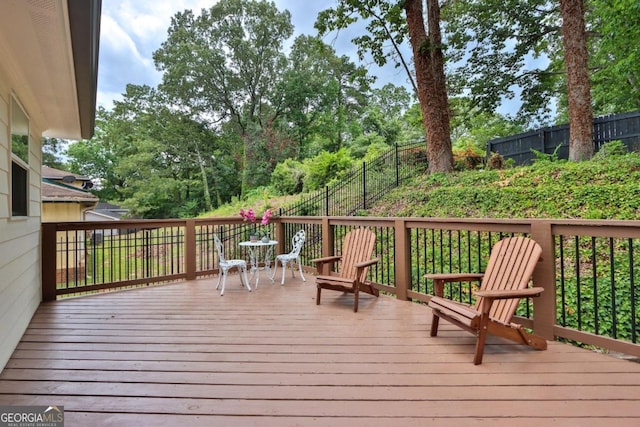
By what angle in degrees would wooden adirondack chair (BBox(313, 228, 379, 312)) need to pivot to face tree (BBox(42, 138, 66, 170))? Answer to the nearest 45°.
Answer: approximately 90° to its right

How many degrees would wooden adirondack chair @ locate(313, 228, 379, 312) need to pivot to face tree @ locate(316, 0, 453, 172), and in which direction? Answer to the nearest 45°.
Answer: approximately 135° to its right

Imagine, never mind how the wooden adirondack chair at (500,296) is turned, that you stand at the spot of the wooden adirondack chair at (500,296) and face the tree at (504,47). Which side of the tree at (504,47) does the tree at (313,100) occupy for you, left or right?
left

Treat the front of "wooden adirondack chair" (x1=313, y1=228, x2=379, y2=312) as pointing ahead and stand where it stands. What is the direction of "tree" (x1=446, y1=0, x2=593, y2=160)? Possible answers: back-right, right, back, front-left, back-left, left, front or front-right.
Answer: back

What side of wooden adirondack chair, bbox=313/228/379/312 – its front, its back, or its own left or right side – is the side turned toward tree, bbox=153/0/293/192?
right

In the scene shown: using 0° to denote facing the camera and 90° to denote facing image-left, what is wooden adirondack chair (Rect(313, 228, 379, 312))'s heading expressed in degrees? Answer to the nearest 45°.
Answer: approximately 45°

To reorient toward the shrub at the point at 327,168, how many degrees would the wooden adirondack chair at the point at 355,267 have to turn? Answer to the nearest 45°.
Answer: approximately 135° to its right

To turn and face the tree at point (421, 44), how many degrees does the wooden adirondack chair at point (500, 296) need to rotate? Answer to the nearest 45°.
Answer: approximately 135° to its right

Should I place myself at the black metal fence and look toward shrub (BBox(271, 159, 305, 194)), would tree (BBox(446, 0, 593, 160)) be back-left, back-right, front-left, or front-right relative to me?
back-right

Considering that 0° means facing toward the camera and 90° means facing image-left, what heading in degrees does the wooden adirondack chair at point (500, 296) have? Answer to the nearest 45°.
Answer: approximately 45°

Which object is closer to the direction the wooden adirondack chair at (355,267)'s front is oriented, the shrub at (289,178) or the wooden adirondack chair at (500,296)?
the wooden adirondack chair

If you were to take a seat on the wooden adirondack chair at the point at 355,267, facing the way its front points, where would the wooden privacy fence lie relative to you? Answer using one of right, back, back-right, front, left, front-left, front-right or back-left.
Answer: back

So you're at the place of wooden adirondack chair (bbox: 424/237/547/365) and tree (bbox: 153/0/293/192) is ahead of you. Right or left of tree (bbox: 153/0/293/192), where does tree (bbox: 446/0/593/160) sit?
right

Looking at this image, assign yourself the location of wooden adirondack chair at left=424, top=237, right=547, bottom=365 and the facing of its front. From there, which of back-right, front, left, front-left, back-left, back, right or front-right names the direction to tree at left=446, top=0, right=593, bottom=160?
back-right
